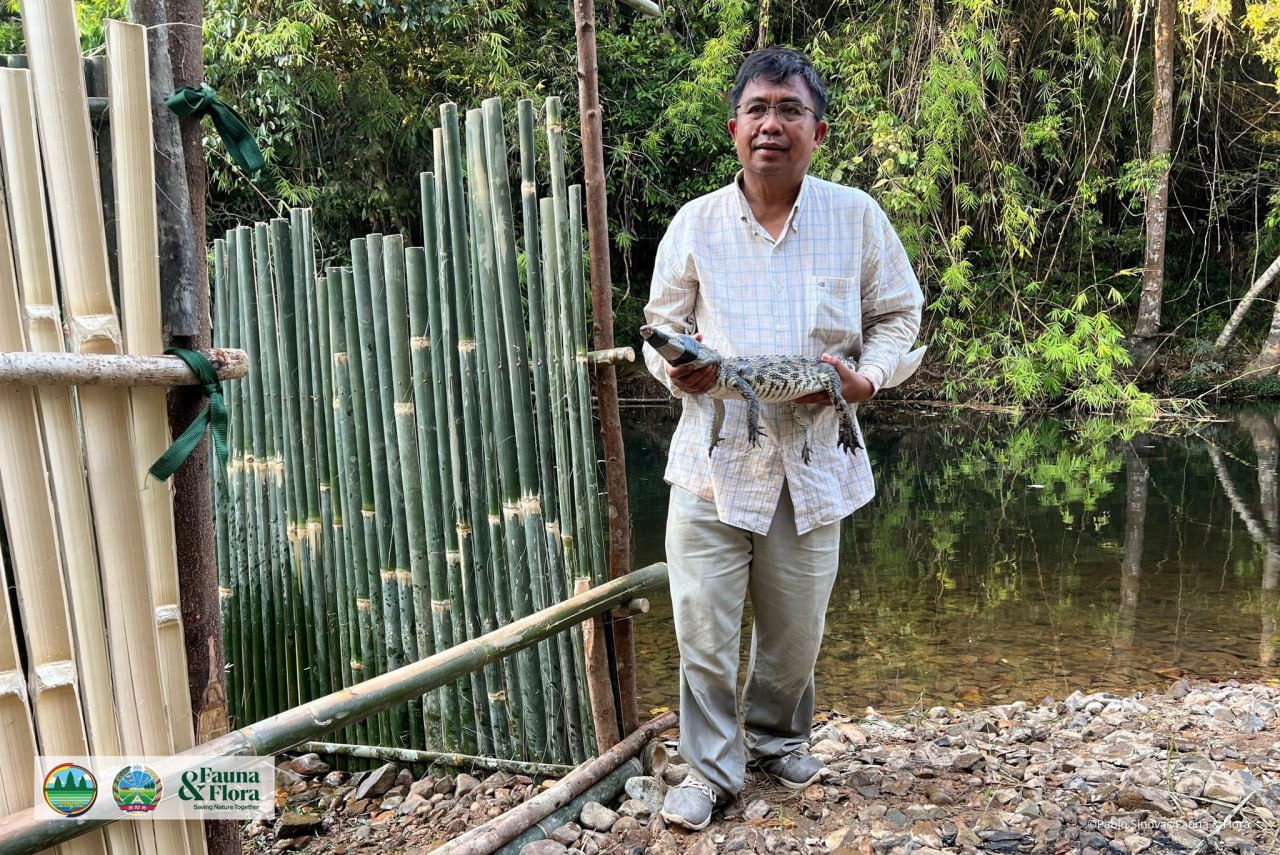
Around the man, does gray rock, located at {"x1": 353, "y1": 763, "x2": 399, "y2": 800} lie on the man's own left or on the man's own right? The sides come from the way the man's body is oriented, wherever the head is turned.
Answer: on the man's own right

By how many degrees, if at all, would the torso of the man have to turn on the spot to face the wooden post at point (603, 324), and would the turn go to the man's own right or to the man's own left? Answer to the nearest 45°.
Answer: approximately 135° to the man's own right

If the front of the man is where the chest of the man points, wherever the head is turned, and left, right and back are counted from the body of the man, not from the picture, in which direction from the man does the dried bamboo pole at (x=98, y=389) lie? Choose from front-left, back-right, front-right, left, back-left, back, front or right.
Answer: front-right

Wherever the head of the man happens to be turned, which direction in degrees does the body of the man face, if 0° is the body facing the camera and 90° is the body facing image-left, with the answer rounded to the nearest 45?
approximately 0°

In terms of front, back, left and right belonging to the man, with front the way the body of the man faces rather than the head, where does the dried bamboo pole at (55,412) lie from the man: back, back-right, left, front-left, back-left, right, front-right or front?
front-right

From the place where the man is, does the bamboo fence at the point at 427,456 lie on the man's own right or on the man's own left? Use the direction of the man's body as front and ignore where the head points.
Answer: on the man's own right
